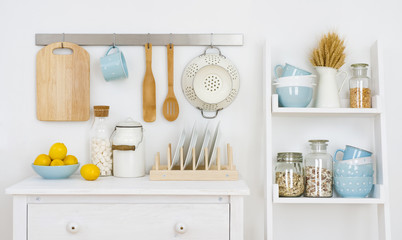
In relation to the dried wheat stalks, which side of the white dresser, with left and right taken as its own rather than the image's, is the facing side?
left

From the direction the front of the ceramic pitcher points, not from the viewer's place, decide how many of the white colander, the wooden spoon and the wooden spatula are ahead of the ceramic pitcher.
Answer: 3

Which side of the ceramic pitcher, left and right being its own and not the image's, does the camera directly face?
left

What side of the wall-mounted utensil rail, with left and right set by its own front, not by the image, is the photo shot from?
front

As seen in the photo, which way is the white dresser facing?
toward the camera

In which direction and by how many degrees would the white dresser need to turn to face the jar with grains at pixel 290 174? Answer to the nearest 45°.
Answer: approximately 90° to its left

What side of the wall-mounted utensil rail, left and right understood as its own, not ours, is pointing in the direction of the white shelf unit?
left

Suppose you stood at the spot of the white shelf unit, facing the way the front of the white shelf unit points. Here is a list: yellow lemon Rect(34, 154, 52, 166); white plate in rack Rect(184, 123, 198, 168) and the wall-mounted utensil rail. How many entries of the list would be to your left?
0

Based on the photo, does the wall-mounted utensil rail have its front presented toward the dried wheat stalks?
no

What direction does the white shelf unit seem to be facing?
toward the camera

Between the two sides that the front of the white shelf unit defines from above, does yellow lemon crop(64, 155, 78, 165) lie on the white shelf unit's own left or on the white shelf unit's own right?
on the white shelf unit's own right

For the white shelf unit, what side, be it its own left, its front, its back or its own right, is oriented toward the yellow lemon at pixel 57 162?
right
